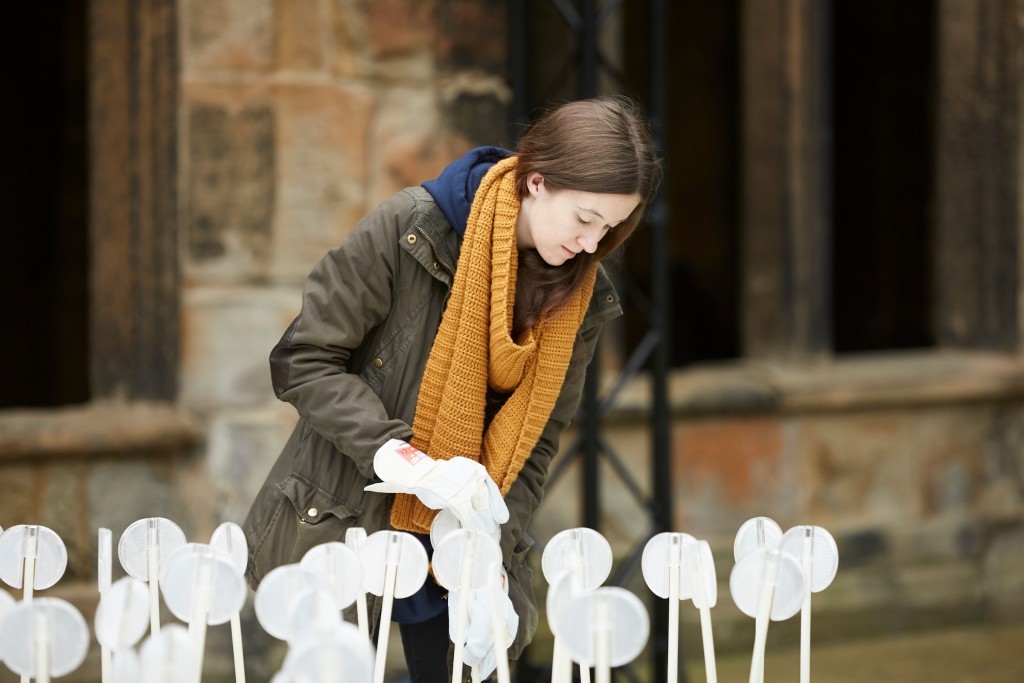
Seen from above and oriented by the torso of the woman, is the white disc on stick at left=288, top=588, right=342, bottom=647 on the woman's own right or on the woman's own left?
on the woman's own right

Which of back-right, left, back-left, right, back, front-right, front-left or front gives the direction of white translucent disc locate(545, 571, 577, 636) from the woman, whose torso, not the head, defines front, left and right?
front-right

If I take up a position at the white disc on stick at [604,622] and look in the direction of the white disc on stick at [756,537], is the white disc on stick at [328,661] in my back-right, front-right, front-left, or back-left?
back-left

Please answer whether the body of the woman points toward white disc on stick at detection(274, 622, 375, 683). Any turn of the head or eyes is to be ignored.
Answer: no

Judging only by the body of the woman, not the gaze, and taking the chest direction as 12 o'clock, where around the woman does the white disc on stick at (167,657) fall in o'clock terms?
The white disc on stick is roughly at 2 o'clock from the woman.

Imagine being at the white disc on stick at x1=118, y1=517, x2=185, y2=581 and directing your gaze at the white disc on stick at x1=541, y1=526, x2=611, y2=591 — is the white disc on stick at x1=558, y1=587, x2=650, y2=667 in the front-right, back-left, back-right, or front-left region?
front-right

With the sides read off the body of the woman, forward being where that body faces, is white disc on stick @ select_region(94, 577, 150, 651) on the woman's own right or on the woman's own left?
on the woman's own right

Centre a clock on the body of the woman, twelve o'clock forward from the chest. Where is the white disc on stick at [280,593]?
The white disc on stick is roughly at 2 o'clock from the woman.

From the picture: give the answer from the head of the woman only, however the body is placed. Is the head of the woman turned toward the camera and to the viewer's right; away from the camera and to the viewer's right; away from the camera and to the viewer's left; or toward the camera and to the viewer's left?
toward the camera and to the viewer's right

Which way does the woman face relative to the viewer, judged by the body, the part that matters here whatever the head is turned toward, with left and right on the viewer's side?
facing the viewer and to the right of the viewer
